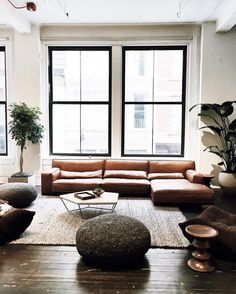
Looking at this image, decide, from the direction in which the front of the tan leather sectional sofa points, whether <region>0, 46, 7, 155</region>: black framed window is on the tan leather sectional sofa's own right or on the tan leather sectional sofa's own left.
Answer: on the tan leather sectional sofa's own right

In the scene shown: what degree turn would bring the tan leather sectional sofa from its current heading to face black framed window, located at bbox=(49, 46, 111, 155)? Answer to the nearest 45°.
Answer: approximately 135° to its right

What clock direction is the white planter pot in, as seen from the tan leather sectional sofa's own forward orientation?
The white planter pot is roughly at 9 o'clock from the tan leather sectional sofa.

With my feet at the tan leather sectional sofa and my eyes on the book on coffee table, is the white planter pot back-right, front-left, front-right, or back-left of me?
back-left

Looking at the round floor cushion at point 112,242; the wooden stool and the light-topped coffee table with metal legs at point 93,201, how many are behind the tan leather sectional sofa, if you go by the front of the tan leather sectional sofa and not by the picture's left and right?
0

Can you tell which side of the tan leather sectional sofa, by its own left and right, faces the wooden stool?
front

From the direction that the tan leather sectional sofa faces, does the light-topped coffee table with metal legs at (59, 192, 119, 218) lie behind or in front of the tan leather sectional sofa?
in front

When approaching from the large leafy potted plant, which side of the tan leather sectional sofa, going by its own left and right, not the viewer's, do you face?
left

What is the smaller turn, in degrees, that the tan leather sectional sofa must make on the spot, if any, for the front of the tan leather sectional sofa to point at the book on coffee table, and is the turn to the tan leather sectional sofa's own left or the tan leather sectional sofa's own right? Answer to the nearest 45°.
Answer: approximately 45° to the tan leather sectional sofa's own right

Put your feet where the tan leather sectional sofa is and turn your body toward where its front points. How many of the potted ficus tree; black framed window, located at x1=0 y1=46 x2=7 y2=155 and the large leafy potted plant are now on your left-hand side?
1

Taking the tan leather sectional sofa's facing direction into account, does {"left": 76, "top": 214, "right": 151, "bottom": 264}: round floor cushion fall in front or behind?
in front

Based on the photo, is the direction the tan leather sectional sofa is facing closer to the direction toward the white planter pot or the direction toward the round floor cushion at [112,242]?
the round floor cushion

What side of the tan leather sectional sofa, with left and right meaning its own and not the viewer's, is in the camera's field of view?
front

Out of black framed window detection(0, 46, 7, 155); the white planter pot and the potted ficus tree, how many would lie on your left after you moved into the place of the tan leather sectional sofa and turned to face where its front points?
1

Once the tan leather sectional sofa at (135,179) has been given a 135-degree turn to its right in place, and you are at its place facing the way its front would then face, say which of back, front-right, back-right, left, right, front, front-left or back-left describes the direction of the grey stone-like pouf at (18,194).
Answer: left
